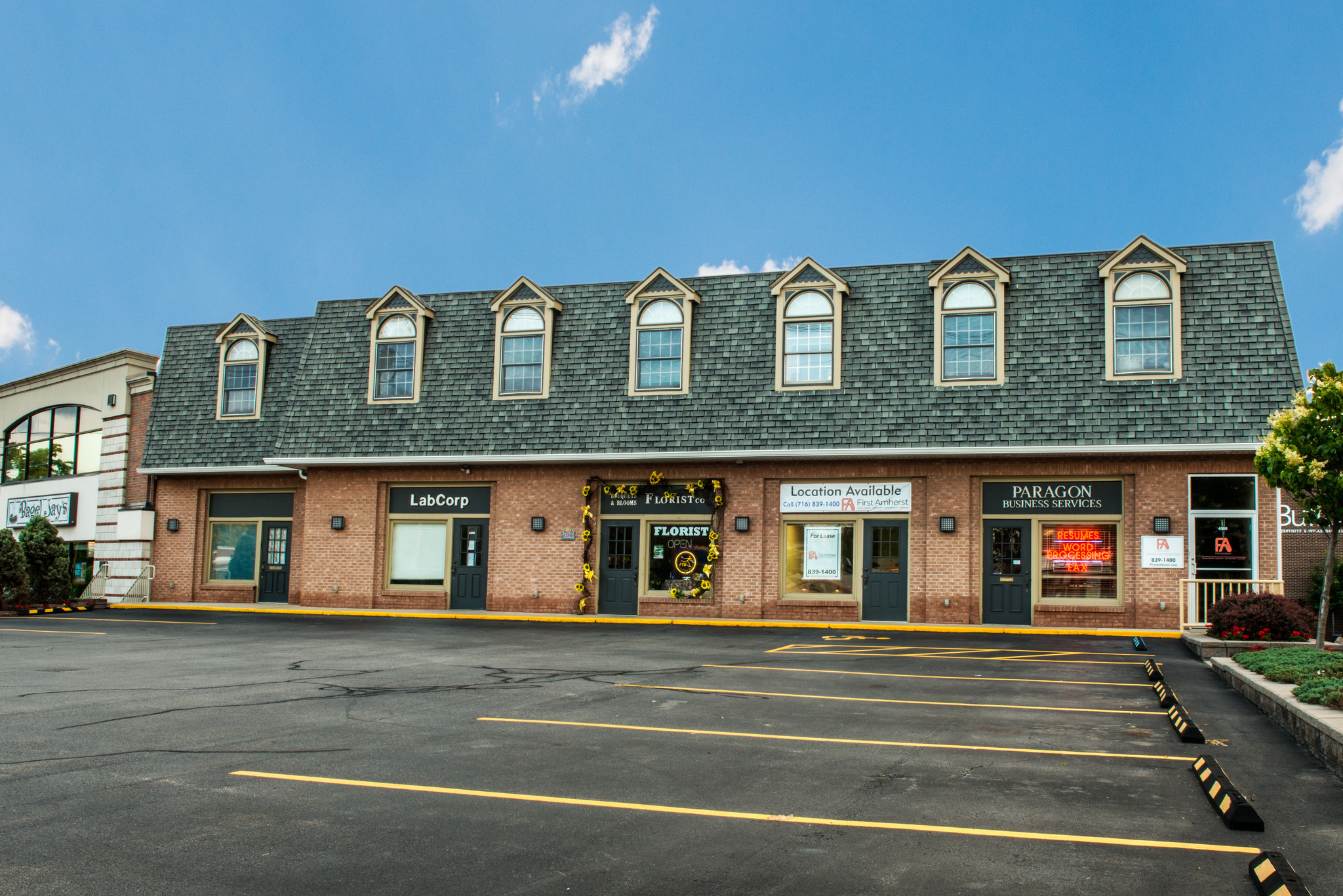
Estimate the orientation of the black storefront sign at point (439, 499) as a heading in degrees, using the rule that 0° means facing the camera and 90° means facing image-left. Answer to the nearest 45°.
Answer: approximately 0°

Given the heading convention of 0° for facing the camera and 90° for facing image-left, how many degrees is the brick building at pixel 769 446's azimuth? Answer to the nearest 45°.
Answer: approximately 0°

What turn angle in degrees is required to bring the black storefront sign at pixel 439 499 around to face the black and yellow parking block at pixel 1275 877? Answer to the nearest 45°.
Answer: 0° — it already faces it

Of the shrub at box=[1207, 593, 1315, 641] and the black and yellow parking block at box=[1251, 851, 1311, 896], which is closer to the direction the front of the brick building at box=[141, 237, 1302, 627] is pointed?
the black and yellow parking block

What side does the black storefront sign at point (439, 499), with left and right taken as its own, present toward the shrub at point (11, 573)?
right

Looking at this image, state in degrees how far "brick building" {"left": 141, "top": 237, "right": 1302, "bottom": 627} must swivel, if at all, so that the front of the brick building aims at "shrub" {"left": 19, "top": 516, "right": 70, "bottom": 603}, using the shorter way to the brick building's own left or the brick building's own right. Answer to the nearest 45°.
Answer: approximately 90° to the brick building's own right
